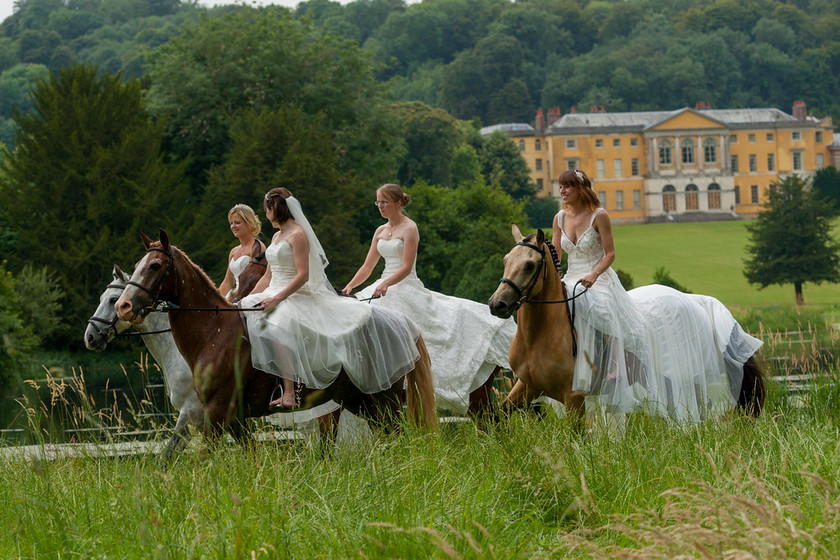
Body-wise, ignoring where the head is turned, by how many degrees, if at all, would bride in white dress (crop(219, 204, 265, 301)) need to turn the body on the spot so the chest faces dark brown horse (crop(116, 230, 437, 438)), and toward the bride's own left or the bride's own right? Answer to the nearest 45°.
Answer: approximately 45° to the bride's own left

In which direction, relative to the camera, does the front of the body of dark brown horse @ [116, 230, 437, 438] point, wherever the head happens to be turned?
to the viewer's left

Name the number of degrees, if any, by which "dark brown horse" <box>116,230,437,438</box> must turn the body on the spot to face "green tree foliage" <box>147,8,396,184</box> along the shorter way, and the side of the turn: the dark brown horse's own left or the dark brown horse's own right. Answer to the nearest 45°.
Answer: approximately 90° to the dark brown horse's own right

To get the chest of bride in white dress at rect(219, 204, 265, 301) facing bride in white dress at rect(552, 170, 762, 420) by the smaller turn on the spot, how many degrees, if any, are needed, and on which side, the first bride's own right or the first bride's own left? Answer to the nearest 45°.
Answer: approximately 90° to the first bride's own left

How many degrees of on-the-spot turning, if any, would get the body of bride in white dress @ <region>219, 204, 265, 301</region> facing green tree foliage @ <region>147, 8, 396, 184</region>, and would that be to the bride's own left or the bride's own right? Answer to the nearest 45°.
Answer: approximately 135° to the bride's own right
